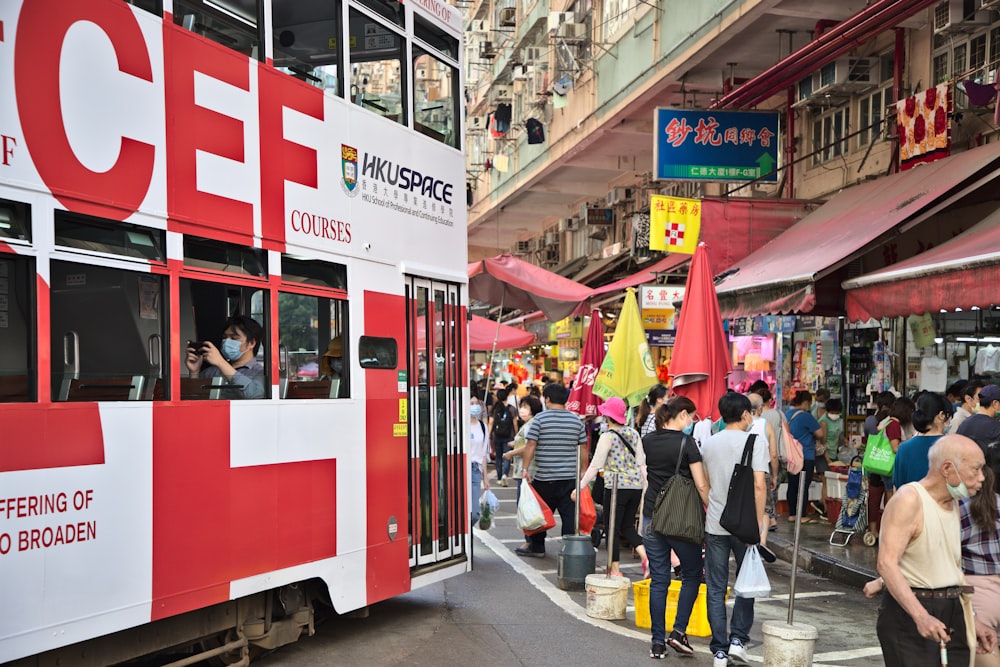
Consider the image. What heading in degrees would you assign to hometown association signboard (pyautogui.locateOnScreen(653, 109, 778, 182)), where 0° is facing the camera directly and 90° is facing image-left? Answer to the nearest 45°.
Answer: approximately 0°

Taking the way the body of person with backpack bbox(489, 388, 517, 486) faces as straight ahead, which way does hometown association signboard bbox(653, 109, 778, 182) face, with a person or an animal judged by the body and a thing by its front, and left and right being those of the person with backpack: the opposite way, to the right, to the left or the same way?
the opposite way

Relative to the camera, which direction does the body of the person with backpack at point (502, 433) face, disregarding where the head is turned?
away from the camera

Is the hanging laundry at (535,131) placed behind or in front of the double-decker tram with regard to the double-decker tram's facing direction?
behind

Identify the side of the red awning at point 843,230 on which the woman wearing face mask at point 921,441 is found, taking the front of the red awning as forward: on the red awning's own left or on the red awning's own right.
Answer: on the red awning's own left

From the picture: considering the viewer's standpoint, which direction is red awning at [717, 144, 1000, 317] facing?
facing the viewer and to the left of the viewer

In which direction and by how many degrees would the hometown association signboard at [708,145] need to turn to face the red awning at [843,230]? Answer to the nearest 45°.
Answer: approximately 45° to its left

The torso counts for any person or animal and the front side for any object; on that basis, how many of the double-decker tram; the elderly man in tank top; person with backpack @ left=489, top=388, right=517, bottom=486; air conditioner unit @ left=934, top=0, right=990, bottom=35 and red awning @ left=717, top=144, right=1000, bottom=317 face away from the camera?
1

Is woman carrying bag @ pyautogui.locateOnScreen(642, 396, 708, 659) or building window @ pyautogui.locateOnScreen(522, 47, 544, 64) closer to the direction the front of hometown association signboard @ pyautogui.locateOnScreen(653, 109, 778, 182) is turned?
the woman carrying bag

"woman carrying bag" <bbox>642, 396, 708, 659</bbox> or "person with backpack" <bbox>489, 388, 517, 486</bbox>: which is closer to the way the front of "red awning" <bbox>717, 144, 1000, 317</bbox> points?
the woman carrying bag

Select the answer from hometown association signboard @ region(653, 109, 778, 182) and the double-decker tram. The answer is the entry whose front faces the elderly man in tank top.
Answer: the hometown association signboard

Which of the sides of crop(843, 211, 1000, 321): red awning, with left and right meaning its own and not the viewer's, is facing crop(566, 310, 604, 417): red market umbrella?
right

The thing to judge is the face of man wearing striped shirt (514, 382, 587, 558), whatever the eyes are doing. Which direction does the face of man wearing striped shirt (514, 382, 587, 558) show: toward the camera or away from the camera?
away from the camera
